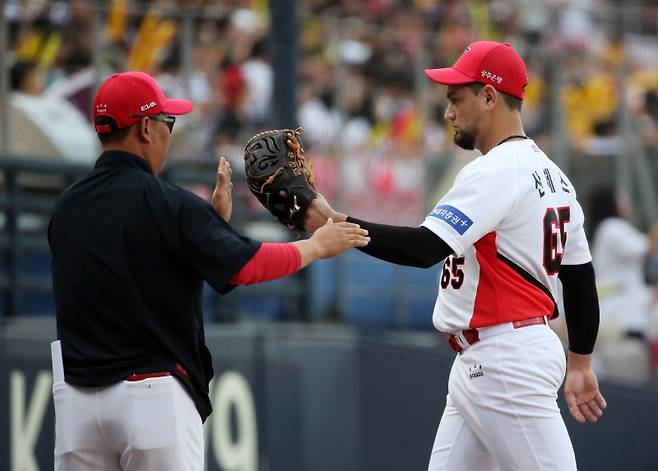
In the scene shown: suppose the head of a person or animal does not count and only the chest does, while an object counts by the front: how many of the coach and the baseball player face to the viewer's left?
1

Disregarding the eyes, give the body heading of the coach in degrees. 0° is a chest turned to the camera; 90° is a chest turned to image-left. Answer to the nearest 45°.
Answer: approximately 225°

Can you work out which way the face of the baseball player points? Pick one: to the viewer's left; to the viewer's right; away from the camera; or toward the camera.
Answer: to the viewer's left

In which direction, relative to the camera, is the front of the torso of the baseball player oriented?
to the viewer's left

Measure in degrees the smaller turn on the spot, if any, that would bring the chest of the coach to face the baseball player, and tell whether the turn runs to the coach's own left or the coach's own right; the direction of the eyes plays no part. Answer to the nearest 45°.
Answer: approximately 45° to the coach's own right

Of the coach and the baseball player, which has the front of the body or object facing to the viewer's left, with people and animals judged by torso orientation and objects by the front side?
the baseball player

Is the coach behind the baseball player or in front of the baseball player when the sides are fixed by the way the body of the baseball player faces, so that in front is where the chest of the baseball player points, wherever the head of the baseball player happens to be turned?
in front
